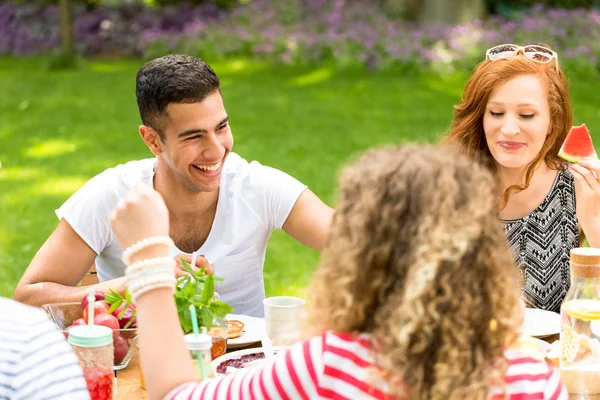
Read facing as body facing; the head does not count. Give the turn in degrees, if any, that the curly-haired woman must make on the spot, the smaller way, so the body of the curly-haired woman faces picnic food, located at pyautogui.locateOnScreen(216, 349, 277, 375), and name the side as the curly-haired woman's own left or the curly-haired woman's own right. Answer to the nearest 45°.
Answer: approximately 45° to the curly-haired woman's own left

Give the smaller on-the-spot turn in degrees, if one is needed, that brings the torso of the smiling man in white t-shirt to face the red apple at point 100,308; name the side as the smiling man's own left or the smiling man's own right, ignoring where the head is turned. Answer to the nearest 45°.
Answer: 0° — they already face it

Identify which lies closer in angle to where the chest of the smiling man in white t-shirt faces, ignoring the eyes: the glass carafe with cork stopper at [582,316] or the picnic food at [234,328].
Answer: the picnic food

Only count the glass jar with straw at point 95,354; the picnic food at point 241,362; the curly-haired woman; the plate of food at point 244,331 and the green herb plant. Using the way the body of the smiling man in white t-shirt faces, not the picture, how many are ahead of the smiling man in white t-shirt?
5

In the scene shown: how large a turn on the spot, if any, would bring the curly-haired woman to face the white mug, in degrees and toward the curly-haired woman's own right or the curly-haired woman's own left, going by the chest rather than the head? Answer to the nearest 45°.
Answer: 0° — they already face it

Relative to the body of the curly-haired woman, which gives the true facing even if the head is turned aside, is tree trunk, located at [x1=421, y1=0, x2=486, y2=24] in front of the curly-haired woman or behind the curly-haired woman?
in front

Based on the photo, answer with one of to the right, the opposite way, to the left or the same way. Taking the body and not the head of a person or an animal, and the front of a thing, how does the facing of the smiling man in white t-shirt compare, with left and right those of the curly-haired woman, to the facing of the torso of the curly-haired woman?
the opposite way

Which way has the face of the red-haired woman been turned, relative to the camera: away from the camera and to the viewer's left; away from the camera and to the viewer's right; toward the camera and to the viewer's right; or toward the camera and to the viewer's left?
toward the camera and to the viewer's left

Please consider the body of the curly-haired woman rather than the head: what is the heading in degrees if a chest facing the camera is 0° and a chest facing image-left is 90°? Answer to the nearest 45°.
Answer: approximately 180°

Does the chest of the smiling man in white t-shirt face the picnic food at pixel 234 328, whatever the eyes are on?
yes

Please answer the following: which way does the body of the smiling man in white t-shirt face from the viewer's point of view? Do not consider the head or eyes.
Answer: toward the camera

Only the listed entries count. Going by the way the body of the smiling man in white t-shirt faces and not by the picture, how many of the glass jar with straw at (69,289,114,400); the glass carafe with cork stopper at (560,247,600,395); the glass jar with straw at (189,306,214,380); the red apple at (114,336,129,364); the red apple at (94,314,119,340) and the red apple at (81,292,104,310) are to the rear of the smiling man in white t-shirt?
0

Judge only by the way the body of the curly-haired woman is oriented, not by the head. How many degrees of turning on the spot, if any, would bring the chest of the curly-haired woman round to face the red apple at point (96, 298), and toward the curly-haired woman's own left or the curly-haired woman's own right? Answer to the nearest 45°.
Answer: approximately 45° to the curly-haired woman's own left

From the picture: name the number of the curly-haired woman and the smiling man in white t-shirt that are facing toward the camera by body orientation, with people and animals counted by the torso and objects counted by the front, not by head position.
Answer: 1

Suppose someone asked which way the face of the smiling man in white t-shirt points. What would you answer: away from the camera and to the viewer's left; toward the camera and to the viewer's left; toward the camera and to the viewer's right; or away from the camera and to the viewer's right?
toward the camera and to the viewer's right

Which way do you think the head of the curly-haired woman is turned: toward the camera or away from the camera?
away from the camera

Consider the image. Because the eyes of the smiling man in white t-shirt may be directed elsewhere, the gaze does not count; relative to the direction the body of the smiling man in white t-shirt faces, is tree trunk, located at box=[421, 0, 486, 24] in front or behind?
behind

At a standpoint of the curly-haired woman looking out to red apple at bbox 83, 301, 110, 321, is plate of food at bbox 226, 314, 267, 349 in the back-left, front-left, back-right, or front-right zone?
front-right

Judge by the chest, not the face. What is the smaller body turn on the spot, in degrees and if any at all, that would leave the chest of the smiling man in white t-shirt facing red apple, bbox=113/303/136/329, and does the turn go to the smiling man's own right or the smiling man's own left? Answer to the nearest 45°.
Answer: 0° — they already face it
